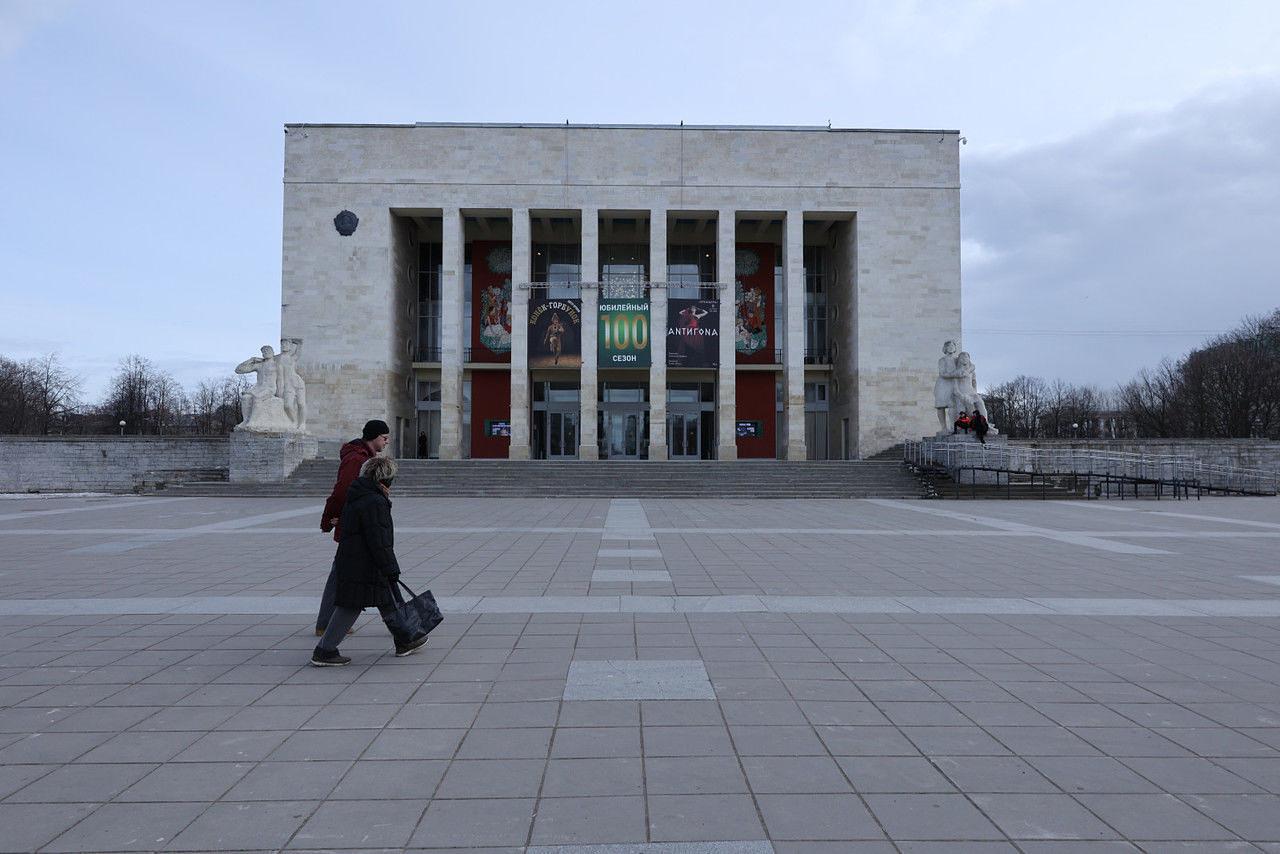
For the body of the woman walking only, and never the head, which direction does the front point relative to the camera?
to the viewer's right

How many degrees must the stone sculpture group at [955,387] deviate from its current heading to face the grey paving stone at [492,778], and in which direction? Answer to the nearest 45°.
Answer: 0° — it already faces it

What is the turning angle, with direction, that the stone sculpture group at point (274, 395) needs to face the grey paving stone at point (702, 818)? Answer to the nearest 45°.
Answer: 0° — it already faces it

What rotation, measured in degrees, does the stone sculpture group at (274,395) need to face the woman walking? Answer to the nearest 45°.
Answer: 0° — it already faces them

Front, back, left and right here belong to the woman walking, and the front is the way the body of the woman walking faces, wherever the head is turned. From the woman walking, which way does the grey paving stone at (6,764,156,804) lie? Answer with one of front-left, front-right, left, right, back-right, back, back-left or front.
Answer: back-right

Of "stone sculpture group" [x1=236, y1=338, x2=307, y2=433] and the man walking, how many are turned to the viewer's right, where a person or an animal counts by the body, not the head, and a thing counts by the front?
1

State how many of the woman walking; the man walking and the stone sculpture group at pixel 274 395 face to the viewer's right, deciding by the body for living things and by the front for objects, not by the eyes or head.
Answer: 2

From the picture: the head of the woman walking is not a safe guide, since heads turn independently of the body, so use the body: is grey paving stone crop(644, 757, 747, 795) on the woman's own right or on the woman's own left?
on the woman's own right

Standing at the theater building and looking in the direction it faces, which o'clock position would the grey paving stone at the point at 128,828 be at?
The grey paving stone is roughly at 12 o'clock from the theater building.

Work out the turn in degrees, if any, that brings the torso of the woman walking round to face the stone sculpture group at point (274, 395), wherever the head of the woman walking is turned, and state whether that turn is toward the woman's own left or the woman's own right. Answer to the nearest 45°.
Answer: approximately 90° to the woman's own left

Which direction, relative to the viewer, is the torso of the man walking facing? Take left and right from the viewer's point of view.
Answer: facing to the right of the viewer

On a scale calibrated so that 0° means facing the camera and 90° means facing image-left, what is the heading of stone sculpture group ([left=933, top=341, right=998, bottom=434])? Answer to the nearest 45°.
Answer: approximately 0°

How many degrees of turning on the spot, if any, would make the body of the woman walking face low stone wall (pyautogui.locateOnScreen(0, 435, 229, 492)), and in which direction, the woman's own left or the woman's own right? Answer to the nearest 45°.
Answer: approximately 90° to the woman's own left

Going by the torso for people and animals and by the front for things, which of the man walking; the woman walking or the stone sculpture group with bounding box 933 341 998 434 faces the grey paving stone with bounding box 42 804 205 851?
the stone sculpture group

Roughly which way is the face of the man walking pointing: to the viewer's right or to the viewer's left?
to the viewer's right
